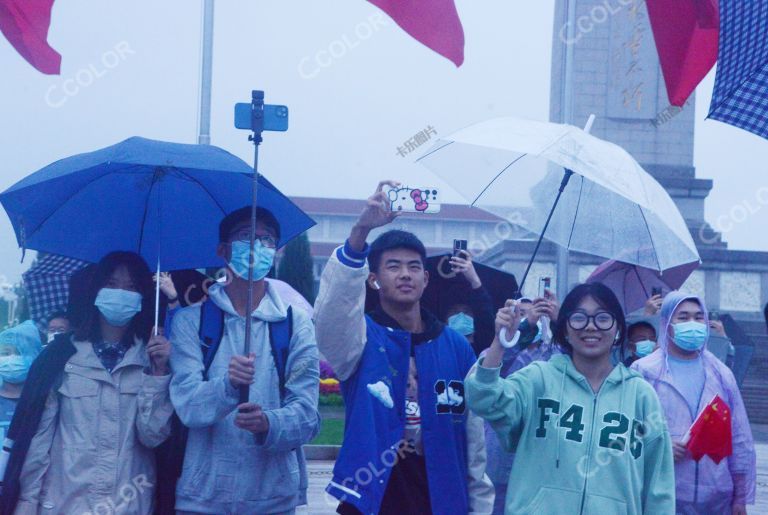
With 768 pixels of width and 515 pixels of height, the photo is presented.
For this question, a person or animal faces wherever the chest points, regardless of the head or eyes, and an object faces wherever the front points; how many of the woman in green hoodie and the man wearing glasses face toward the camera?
2

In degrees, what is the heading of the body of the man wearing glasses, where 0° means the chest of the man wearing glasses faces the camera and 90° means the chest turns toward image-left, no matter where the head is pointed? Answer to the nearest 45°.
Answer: approximately 0°

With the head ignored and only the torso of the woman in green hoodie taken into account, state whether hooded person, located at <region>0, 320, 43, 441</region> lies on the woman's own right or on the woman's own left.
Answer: on the woman's own right

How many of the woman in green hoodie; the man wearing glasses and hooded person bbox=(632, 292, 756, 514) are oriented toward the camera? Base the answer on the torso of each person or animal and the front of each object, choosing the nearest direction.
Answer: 3

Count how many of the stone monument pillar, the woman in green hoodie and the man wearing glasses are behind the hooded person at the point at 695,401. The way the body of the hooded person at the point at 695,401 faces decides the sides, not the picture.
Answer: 1

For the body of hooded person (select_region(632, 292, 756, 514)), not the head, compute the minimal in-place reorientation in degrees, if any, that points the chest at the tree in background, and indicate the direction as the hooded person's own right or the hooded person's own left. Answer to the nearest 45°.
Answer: approximately 135° to the hooded person's own right

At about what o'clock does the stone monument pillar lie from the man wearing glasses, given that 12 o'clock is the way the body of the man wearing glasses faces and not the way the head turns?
The stone monument pillar is roughly at 7 o'clock from the man wearing glasses.

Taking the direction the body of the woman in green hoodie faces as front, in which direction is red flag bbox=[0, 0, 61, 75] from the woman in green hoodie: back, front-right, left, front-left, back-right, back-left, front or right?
right

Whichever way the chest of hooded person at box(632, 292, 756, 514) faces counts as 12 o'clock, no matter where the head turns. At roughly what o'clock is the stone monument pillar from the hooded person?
The stone monument pillar is roughly at 6 o'clock from the hooded person.

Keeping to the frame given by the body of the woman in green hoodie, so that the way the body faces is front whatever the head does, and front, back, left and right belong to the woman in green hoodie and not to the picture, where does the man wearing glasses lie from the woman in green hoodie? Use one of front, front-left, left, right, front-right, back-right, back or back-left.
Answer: right
